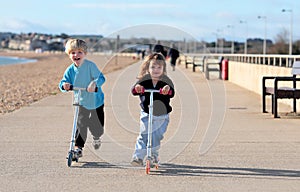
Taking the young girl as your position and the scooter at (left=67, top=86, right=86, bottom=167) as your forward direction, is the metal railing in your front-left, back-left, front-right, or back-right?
back-right

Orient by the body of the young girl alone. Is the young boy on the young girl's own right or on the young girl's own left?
on the young girl's own right

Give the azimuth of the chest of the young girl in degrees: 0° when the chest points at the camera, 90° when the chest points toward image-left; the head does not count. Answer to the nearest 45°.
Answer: approximately 0°

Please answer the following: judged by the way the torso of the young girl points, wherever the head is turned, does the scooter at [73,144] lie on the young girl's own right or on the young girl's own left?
on the young girl's own right

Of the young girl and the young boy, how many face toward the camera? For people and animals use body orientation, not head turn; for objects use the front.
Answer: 2

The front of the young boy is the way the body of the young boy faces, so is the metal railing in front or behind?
behind

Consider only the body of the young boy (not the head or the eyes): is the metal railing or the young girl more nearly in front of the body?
the young girl
